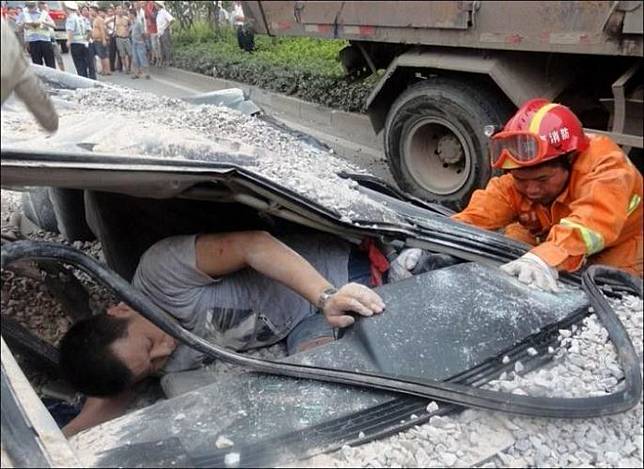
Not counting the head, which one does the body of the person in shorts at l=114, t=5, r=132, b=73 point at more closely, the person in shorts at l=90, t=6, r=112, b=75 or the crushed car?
the crushed car

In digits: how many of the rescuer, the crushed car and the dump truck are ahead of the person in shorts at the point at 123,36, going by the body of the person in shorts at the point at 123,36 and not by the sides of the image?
3

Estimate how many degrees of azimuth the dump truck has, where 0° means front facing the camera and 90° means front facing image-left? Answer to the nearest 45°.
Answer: approximately 315°

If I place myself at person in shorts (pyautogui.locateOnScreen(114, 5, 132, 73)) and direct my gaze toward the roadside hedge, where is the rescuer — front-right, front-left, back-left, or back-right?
front-right

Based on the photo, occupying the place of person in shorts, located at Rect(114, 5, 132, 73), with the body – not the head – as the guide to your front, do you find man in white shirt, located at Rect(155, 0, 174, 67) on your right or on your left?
on your left

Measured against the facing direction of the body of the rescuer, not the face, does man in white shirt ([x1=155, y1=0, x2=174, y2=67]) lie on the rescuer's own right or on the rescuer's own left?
on the rescuer's own right

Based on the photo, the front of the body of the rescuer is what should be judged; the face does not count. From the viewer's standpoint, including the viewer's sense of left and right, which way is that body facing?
facing the viewer and to the left of the viewer

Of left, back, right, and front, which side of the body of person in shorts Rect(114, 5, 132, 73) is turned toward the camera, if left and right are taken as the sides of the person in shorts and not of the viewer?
front

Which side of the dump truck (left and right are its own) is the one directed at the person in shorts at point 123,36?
back

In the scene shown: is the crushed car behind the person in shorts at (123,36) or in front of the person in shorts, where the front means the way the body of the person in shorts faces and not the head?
in front

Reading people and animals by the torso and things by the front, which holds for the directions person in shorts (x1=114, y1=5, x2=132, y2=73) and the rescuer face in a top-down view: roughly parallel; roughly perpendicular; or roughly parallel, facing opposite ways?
roughly perpendicular

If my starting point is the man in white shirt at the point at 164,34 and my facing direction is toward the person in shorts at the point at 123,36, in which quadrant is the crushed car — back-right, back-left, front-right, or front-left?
back-left
